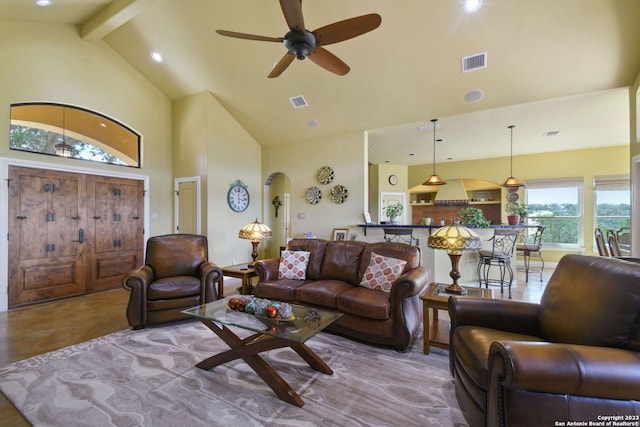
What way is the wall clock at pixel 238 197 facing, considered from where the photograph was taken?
facing the viewer and to the right of the viewer

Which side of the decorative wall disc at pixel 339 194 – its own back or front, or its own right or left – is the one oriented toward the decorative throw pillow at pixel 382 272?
front

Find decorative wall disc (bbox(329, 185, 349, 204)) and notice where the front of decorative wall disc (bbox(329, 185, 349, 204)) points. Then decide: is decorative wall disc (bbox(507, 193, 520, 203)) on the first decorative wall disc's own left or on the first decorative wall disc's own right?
on the first decorative wall disc's own left

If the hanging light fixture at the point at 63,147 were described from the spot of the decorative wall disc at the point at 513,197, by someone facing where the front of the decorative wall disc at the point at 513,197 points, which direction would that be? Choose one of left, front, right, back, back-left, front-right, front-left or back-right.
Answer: front-right

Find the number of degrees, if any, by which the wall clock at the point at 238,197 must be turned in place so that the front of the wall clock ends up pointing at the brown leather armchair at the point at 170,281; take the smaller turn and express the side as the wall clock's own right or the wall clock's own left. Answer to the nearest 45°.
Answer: approximately 45° to the wall clock's own right

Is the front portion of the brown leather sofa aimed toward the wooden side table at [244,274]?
no

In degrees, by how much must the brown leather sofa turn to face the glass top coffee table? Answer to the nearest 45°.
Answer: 0° — it already faces it

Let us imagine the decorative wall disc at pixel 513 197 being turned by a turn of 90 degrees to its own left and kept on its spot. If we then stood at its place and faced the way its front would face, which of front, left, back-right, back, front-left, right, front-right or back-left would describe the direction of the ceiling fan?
right

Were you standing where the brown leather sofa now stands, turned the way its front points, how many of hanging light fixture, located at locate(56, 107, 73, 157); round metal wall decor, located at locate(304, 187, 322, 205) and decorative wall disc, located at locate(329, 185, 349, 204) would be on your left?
0

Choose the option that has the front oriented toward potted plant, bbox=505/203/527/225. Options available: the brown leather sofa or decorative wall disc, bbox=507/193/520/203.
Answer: the decorative wall disc

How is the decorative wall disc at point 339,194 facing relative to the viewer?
toward the camera

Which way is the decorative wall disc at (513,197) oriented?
toward the camera

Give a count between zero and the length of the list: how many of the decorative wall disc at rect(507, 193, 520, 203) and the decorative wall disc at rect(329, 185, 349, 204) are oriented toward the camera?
2

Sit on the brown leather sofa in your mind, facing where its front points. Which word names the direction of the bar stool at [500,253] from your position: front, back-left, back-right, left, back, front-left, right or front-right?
back

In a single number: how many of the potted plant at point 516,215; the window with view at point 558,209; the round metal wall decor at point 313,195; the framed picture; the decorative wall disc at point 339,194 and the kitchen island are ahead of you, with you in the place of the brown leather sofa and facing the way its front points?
0

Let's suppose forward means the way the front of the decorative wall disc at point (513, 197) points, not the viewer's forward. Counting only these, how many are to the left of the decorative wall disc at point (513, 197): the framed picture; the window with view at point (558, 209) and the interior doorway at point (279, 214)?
1

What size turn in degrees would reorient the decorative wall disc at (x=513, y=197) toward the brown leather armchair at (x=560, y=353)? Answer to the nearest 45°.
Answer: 0° — it already faces it
